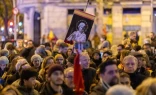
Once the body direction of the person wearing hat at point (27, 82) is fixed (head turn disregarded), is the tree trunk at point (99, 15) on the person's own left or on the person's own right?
on the person's own left

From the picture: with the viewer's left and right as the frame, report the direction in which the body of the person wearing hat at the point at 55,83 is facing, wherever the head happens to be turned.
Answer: facing the viewer and to the right of the viewer

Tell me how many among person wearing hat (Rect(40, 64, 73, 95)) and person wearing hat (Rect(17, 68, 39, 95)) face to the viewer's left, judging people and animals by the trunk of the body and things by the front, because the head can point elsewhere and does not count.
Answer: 0

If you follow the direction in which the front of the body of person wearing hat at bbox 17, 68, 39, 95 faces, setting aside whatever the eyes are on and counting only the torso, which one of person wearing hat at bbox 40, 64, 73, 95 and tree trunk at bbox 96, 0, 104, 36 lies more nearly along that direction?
the person wearing hat

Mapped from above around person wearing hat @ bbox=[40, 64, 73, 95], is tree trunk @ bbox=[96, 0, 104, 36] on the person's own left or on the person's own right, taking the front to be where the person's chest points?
on the person's own left
